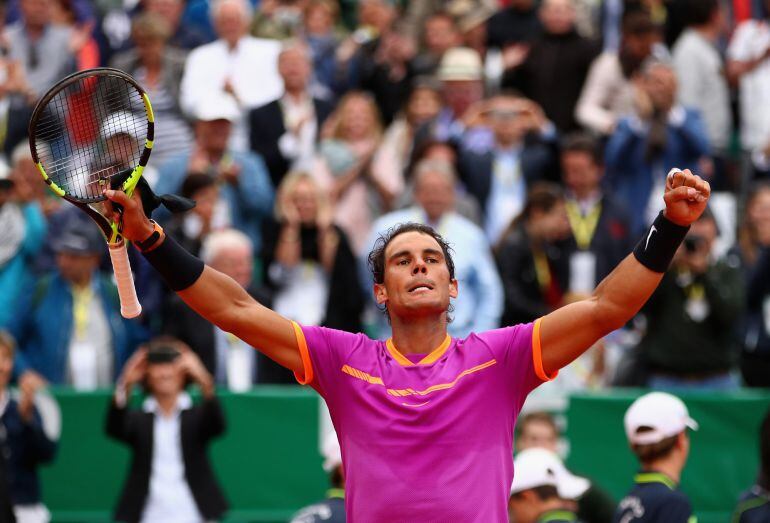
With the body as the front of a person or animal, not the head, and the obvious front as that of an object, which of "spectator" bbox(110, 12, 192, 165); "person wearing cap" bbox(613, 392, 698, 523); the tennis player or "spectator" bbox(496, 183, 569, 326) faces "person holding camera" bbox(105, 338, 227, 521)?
"spectator" bbox(110, 12, 192, 165)

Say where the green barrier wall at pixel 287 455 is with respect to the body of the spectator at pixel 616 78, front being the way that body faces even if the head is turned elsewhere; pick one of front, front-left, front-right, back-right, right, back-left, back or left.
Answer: right

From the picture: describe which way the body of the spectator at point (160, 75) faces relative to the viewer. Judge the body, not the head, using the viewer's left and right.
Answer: facing the viewer

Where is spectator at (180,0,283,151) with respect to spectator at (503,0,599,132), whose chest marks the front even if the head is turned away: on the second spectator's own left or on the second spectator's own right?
on the second spectator's own right

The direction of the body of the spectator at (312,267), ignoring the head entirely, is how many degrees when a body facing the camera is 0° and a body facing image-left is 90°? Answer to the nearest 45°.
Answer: approximately 0°

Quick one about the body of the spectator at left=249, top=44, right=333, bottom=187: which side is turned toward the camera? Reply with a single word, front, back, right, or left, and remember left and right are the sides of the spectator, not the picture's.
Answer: front

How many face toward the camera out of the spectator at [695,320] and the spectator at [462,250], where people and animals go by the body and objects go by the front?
2
